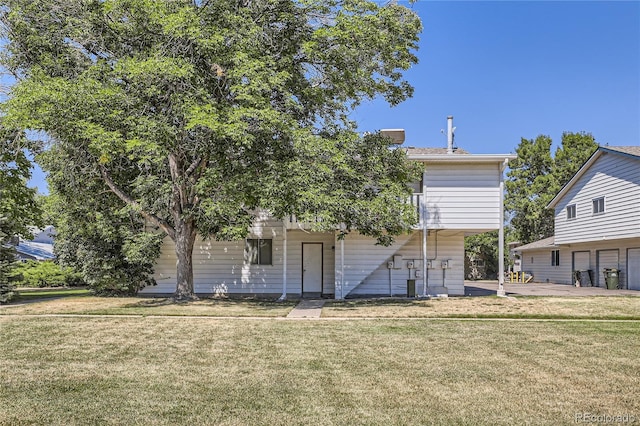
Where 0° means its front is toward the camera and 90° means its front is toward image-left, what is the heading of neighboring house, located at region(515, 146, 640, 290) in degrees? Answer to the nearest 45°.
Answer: approximately 45°

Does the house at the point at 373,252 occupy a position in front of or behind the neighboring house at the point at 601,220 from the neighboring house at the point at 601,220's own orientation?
in front

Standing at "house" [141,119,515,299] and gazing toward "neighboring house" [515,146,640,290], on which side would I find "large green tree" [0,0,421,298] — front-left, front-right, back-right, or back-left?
back-right

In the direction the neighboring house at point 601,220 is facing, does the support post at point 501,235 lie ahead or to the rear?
ahead

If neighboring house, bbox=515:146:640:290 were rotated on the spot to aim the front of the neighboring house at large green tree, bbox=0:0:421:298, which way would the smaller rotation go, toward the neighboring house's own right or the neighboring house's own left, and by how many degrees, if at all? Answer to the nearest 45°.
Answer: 0° — it already faces it
